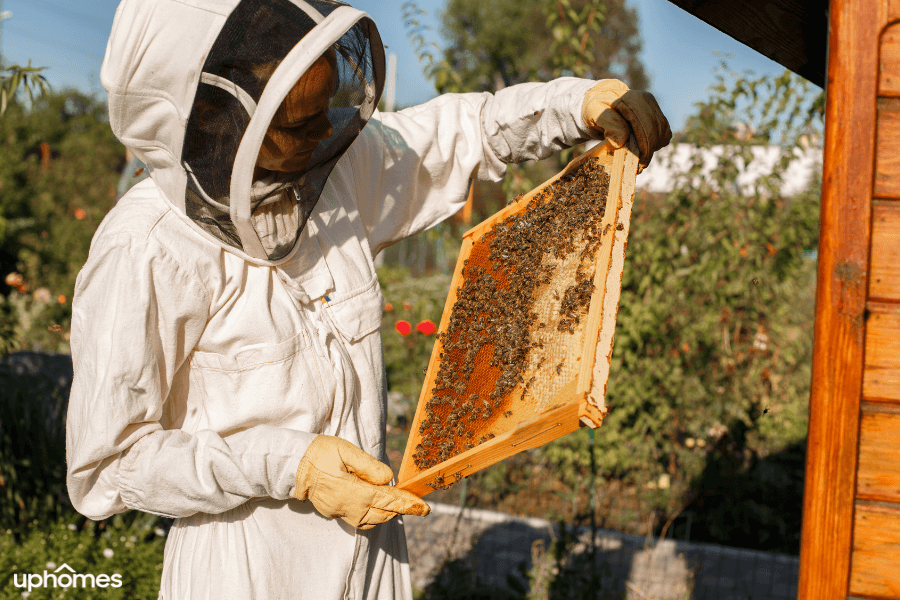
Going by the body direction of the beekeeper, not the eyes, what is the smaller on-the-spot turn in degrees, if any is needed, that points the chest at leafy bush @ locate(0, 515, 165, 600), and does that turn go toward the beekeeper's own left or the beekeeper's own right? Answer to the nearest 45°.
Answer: approximately 135° to the beekeeper's own left

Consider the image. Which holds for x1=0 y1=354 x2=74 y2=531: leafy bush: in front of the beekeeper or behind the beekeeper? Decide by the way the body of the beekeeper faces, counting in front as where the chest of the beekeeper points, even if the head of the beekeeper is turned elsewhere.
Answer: behind

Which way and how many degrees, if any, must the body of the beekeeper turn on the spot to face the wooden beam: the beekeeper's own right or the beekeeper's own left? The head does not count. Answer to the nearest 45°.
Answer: approximately 45° to the beekeeper's own left

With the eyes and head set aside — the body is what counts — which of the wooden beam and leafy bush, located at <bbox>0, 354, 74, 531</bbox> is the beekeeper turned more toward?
the wooden beam

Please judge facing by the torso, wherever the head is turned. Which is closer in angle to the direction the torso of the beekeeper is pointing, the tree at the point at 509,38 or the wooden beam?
the wooden beam

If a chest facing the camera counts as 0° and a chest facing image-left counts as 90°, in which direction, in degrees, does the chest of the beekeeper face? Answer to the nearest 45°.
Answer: approximately 315°
